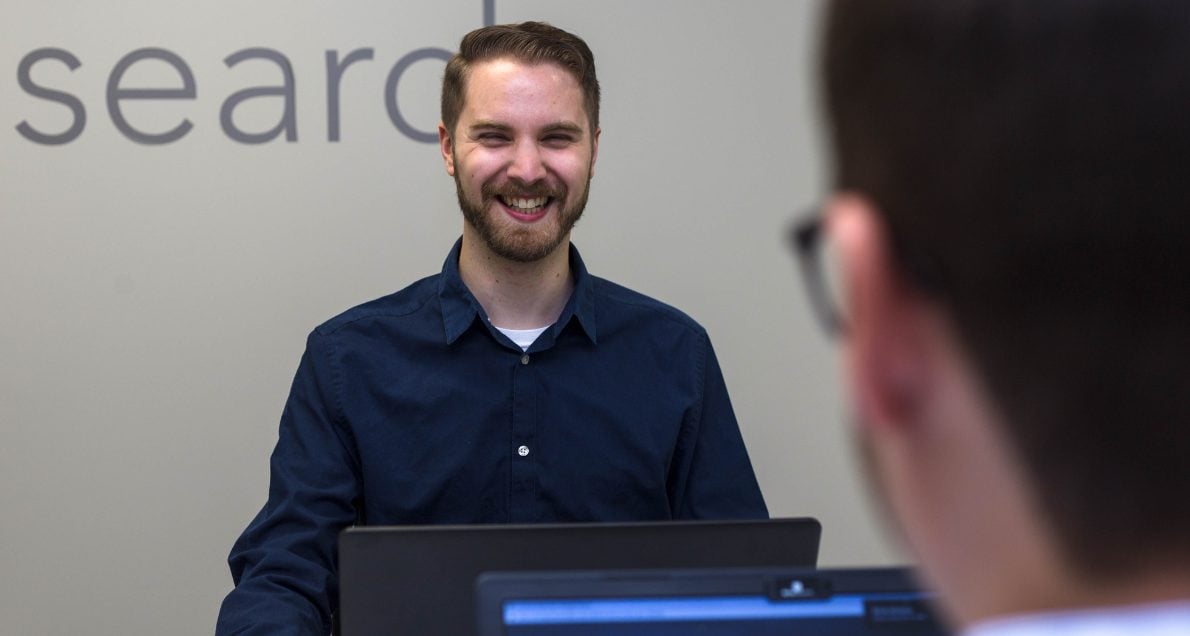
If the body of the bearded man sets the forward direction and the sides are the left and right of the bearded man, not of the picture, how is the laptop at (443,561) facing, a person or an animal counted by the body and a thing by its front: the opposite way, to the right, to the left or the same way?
the opposite way

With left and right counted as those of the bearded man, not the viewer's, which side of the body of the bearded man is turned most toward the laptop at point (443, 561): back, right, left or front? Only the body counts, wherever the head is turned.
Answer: front

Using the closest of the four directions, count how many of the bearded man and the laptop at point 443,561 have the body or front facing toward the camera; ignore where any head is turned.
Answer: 1

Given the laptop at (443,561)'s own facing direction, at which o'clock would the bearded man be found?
The bearded man is roughly at 12 o'clock from the laptop.

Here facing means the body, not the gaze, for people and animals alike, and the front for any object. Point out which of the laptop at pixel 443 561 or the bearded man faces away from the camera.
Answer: the laptop

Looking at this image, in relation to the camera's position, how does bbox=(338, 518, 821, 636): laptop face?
facing away from the viewer

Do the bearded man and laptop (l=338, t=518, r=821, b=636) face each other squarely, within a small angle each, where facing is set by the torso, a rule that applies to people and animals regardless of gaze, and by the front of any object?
yes

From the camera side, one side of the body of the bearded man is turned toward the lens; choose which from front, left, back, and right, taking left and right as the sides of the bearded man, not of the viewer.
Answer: front

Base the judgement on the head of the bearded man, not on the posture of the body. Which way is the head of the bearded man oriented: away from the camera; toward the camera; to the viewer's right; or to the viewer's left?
toward the camera
